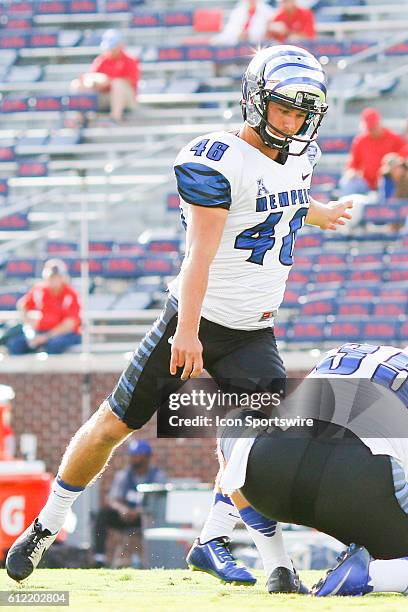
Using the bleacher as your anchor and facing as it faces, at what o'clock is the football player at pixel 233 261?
The football player is roughly at 12 o'clock from the bleacher.

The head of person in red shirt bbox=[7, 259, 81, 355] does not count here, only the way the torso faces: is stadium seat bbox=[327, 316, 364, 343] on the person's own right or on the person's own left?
on the person's own left

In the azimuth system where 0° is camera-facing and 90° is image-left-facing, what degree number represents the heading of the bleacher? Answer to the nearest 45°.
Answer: approximately 0°

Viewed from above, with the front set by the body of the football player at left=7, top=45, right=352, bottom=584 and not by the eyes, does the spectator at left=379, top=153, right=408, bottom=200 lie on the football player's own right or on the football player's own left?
on the football player's own left
